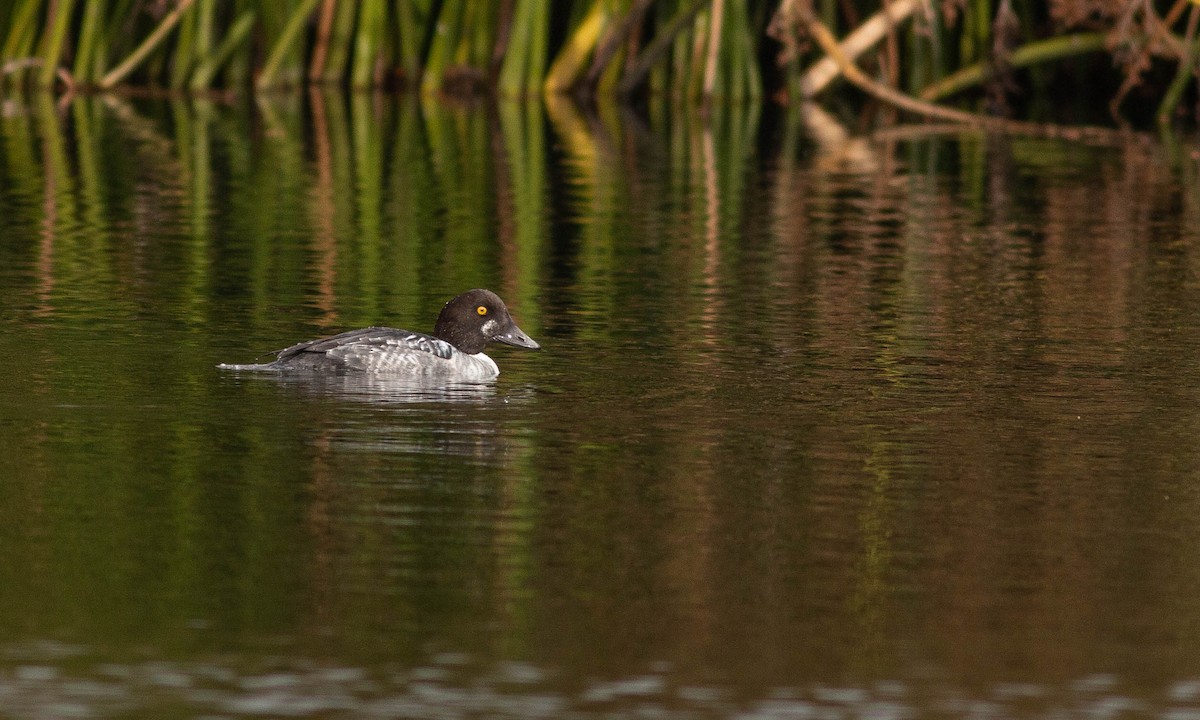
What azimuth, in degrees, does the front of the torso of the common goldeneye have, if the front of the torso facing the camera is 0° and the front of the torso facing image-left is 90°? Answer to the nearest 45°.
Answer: approximately 270°
